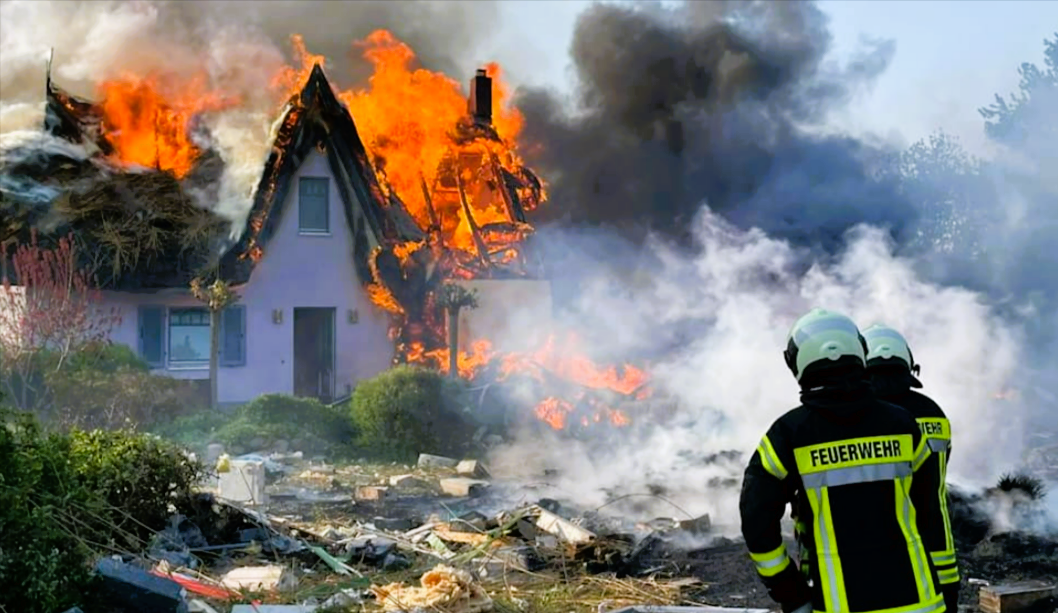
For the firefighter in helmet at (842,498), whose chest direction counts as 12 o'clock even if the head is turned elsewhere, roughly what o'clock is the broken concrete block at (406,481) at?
The broken concrete block is roughly at 11 o'clock from the firefighter in helmet.

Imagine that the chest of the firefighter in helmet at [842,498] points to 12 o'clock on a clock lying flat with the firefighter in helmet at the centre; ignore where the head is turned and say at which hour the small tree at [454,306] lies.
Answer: The small tree is roughly at 11 o'clock from the firefighter in helmet.

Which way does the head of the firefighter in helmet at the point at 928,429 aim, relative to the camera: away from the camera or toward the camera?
away from the camera

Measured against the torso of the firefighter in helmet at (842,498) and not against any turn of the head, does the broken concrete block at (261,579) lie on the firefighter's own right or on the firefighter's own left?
on the firefighter's own left

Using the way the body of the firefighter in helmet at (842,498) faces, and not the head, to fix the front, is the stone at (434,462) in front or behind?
in front

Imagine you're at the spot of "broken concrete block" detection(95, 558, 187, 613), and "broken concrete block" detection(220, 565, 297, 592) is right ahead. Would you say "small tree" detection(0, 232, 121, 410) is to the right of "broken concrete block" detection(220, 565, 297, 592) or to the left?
left

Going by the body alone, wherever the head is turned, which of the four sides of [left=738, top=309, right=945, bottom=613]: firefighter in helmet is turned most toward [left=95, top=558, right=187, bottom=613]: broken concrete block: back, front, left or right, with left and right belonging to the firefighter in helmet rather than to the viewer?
left

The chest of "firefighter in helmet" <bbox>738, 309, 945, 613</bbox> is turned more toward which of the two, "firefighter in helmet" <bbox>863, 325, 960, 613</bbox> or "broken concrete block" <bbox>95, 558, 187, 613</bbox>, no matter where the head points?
the firefighter in helmet

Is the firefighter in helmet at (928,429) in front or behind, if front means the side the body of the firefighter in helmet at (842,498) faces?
in front

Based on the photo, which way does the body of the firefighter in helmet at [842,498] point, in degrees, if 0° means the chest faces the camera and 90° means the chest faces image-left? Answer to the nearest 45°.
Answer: approximately 180°

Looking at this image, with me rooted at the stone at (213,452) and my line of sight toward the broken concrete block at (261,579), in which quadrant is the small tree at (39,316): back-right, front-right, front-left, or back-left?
back-right

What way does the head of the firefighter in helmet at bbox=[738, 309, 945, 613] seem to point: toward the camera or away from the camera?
away from the camera

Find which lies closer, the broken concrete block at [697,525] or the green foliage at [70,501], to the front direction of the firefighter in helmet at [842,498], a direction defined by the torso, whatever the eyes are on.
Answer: the broken concrete block

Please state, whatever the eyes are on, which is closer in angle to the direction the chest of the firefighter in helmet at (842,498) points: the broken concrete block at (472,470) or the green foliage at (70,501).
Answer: the broken concrete block

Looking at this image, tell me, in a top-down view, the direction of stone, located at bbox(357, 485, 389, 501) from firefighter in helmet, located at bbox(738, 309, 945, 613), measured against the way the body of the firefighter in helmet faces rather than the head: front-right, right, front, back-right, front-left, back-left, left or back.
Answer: front-left
